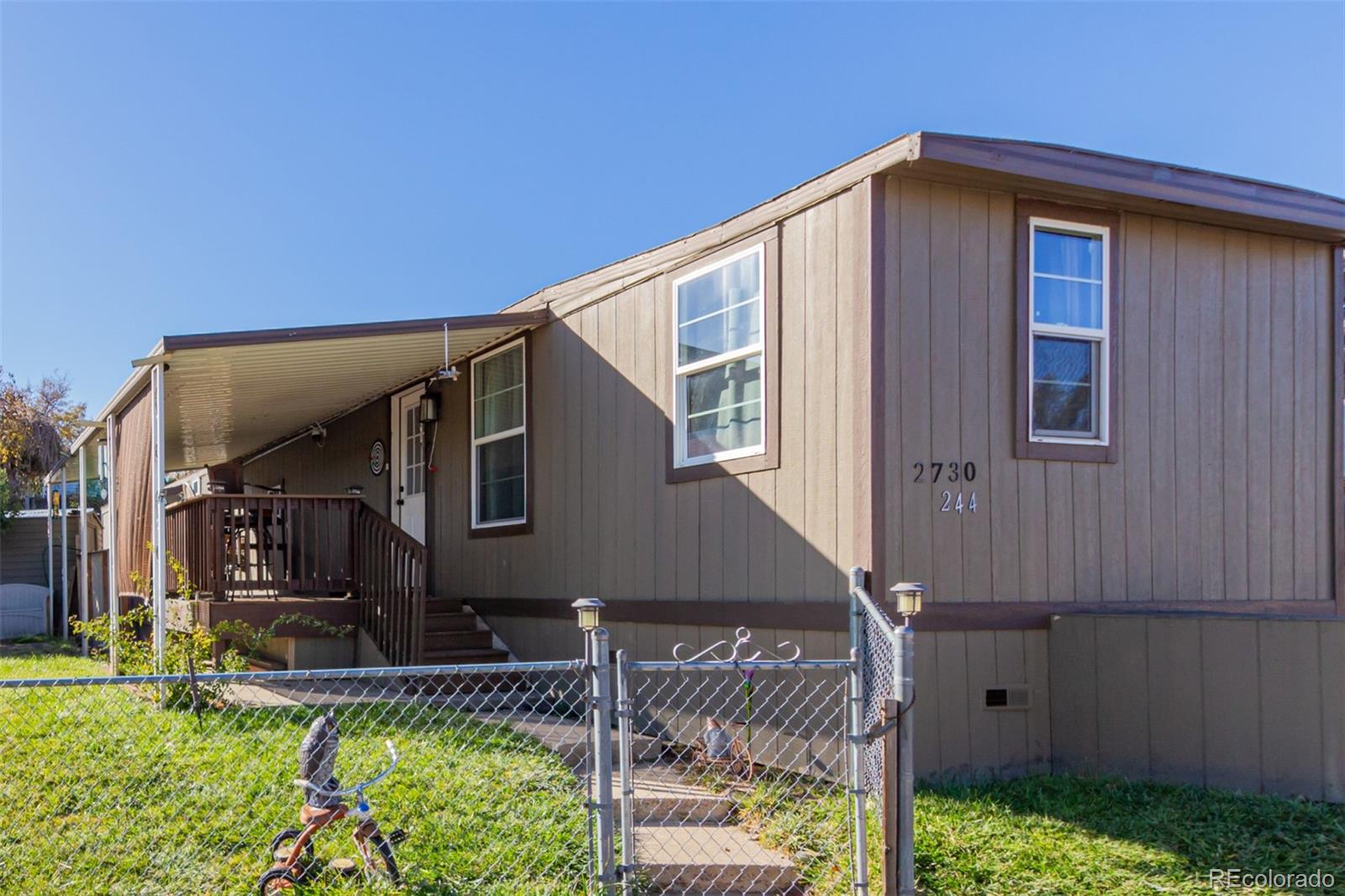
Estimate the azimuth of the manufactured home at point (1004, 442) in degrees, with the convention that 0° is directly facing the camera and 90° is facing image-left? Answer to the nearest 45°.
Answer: approximately 45°

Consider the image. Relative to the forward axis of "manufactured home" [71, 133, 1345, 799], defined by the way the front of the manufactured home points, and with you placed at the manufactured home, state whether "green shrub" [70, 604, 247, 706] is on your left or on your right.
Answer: on your right

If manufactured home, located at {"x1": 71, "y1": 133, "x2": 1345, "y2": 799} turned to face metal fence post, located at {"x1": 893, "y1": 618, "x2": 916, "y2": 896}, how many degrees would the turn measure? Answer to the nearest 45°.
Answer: approximately 45° to its left

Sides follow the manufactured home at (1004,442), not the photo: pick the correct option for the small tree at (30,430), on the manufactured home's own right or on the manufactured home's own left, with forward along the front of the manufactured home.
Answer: on the manufactured home's own right
